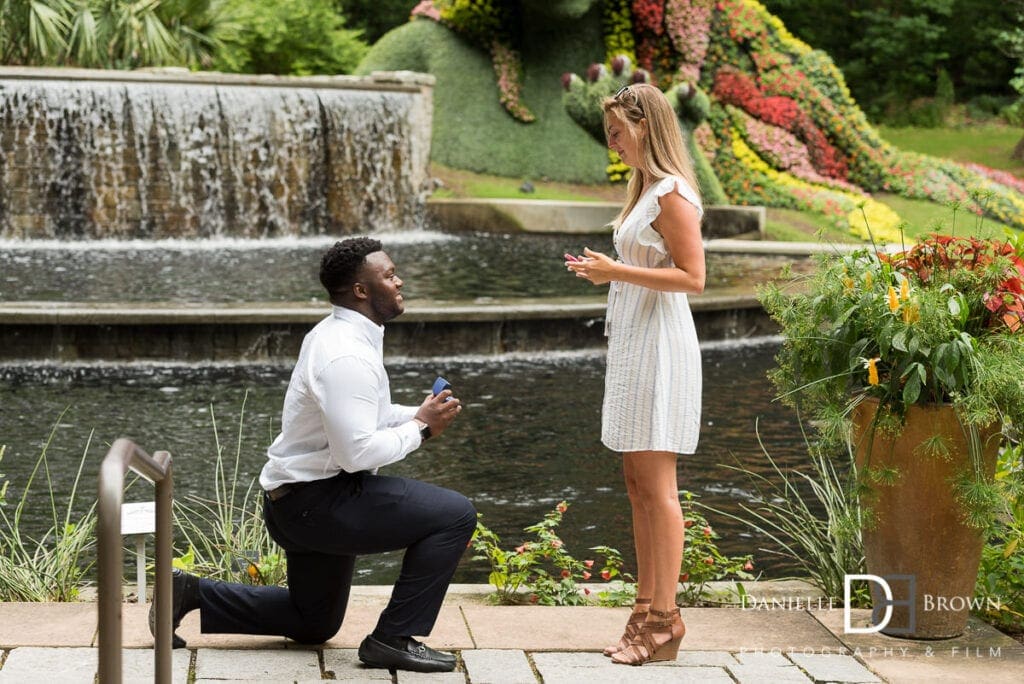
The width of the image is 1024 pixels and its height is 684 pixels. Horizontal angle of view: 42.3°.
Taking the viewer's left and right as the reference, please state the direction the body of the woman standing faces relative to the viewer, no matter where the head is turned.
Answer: facing to the left of the viewer

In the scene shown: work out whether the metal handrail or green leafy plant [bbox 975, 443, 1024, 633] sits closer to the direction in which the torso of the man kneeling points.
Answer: the green leafy plant

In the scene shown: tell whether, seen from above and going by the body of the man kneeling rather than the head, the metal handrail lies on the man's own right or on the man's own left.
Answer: on the man's own right

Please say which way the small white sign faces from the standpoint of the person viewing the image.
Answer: facing the viewer

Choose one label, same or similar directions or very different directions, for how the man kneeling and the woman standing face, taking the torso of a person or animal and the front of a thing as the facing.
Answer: very different directions

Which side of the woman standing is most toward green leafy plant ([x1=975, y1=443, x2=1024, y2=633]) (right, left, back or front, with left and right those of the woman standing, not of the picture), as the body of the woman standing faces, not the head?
back

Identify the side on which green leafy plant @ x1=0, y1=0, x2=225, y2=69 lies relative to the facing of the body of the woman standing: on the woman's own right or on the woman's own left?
on the woman's own right

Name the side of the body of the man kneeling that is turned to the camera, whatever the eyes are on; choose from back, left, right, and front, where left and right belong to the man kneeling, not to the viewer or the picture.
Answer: right

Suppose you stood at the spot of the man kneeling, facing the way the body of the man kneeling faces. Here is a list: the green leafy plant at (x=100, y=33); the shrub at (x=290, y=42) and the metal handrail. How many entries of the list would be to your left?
2

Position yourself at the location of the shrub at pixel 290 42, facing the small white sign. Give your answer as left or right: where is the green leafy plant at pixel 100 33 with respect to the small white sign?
right

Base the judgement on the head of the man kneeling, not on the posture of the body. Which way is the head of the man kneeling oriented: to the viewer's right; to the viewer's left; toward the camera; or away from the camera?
to the viewer's right

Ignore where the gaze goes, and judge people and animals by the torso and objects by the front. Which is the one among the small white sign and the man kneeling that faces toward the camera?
the small white sign

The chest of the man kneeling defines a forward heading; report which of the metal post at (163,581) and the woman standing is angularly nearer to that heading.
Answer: the woman standing

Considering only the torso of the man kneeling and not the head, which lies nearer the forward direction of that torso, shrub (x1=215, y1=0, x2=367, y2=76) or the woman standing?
the woman standing

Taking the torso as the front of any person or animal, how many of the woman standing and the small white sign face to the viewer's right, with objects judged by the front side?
0

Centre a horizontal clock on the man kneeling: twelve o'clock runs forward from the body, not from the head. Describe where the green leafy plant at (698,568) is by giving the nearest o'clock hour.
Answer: The green leafy plant is roughly at 11 o'clock from the man kneeling.

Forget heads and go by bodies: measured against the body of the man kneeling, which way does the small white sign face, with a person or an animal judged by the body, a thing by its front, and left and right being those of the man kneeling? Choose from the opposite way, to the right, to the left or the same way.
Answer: to the right

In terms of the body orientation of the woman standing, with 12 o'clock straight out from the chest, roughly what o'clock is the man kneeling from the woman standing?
The man kneeling is roughly at 11 o'clock from the woman standing.

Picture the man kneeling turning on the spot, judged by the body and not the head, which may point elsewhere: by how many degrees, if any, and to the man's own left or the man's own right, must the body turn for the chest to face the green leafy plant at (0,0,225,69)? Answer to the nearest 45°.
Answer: approximately 90° to the man's own left
